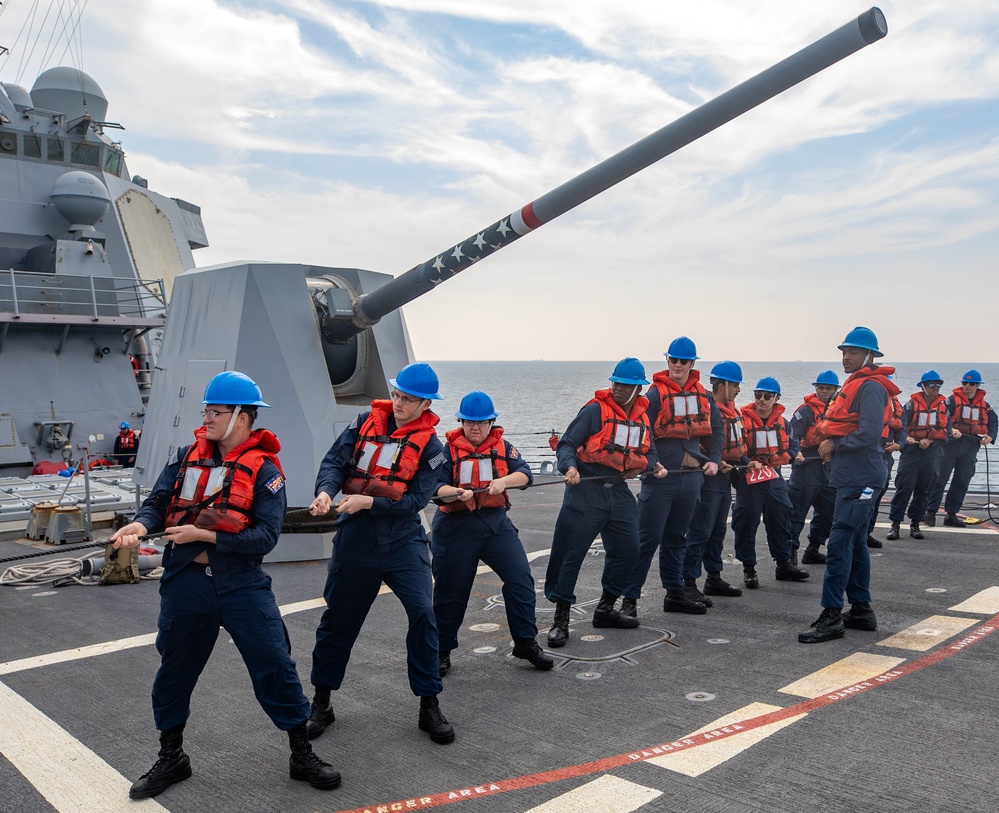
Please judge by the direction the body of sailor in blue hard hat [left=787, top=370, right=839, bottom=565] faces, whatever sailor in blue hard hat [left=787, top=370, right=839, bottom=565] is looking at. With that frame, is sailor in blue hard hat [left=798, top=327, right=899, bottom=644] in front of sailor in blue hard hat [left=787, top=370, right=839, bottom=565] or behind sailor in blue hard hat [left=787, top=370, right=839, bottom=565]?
in front

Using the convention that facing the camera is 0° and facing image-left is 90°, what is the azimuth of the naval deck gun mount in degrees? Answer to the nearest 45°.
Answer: approximately 315°

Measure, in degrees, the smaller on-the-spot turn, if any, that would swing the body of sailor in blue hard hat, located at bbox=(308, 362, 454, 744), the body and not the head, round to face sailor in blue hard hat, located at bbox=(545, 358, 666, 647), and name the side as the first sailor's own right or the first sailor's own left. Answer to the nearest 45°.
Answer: approximately 180°

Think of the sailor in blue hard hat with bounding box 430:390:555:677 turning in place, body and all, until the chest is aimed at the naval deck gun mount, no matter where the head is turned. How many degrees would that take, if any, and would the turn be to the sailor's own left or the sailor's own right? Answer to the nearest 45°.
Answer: approximately 135° to the sailor's own right

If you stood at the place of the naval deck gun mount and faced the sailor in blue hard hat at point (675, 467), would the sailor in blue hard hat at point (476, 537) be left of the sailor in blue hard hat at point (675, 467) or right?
right

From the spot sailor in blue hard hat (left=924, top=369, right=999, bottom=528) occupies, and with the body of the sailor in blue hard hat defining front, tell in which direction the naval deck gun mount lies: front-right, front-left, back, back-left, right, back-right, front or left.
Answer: front-right

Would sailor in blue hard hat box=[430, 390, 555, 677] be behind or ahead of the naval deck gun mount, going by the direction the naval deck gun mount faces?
ahead

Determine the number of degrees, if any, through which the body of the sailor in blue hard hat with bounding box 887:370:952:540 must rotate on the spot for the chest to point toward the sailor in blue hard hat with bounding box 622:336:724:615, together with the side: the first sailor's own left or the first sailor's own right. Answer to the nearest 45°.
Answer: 0° — they already face them

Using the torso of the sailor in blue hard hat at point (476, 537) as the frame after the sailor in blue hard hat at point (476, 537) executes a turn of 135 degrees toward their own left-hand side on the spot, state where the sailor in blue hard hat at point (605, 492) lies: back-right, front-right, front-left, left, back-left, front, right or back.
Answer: front

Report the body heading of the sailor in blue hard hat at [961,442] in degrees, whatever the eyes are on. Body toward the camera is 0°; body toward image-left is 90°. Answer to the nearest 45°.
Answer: approximately 0°

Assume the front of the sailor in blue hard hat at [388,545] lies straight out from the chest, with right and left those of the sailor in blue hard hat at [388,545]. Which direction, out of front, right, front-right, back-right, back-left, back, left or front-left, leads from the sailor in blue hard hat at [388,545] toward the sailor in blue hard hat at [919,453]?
back
